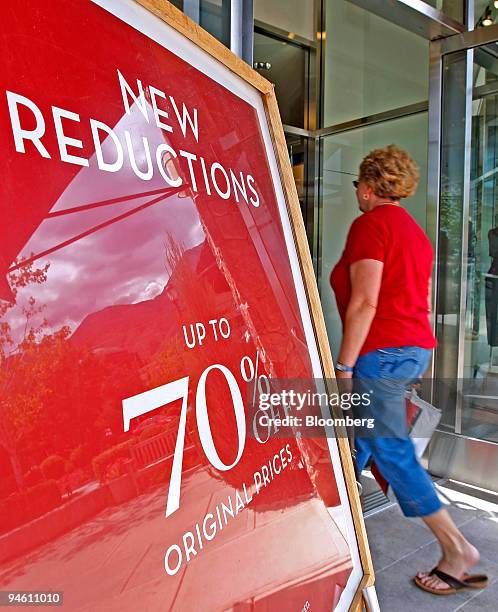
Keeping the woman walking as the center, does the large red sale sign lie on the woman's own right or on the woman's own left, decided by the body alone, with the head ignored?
on the woman's own left

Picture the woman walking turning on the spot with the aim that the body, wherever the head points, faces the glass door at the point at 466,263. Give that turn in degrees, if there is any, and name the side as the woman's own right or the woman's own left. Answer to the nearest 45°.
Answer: approximately 45° to the woman's own right

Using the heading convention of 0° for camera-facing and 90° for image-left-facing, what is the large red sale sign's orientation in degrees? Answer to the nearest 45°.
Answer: approximately 315°

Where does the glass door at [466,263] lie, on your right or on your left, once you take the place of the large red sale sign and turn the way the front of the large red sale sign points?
on your left

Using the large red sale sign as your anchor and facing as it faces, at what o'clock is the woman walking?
The woman walking is roughly at 9 o'clock from the large red sale sign.
